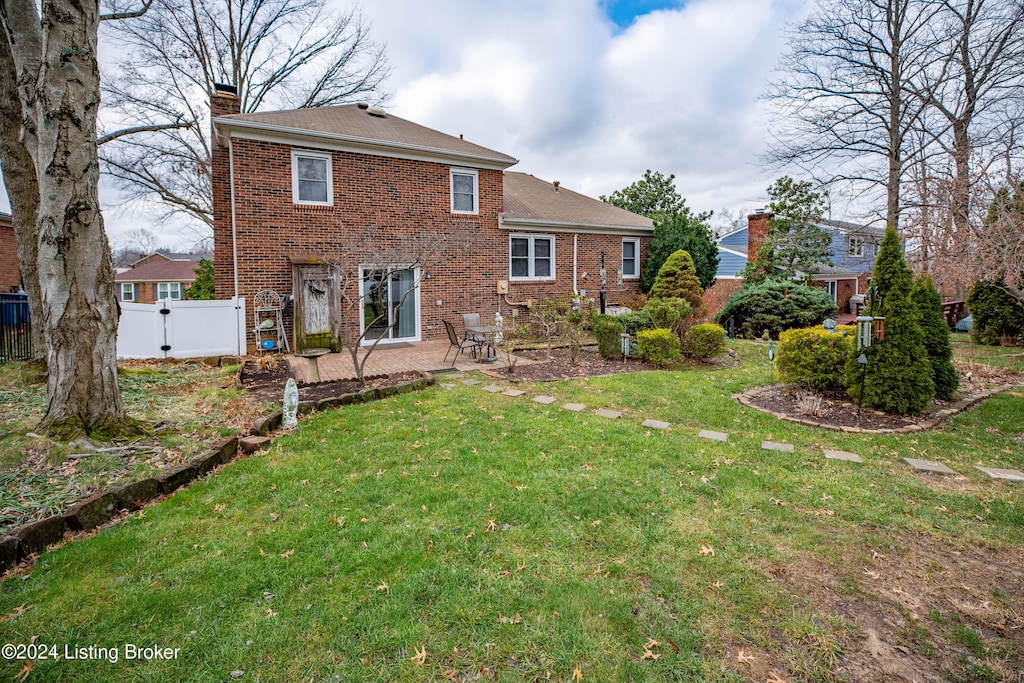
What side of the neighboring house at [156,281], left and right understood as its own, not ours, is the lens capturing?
front

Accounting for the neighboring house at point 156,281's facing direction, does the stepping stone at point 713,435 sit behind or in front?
in front

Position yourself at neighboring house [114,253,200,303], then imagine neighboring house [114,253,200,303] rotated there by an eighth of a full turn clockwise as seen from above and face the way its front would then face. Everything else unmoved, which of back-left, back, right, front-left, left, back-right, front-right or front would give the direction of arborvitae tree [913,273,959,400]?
front-left

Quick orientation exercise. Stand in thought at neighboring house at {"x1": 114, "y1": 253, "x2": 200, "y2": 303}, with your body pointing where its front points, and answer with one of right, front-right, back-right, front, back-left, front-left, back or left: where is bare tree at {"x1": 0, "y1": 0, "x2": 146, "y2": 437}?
front

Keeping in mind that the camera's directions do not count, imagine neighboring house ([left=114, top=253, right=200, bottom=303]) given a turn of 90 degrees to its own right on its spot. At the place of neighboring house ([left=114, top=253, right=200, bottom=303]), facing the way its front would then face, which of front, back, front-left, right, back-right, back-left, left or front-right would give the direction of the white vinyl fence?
left

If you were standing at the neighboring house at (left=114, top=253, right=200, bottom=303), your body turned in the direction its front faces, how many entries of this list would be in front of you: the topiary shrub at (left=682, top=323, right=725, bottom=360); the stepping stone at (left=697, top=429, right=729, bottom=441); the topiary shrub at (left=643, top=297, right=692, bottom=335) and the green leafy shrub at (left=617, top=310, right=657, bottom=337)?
4

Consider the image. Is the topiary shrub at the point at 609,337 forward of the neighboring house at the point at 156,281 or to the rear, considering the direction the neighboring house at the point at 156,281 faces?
forward

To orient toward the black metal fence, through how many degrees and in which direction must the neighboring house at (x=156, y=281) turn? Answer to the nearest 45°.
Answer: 0° — it already faces it

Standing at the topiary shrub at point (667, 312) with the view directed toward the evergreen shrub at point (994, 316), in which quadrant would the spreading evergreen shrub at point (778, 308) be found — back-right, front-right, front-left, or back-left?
front-left

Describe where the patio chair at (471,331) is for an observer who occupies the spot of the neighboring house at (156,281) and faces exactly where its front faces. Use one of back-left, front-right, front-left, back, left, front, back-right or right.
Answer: front
